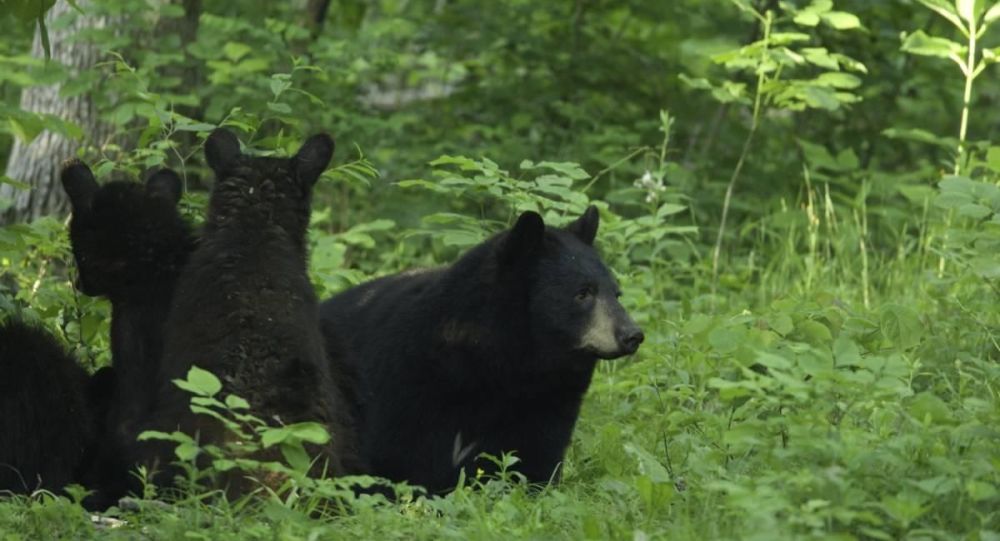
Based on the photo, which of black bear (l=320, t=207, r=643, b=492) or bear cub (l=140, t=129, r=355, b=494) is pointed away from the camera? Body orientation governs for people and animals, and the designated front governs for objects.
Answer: the bear cub

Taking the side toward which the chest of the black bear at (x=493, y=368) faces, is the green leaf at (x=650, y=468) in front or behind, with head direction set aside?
in front

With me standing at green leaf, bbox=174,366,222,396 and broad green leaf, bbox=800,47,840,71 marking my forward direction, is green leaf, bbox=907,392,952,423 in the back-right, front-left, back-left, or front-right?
front-right

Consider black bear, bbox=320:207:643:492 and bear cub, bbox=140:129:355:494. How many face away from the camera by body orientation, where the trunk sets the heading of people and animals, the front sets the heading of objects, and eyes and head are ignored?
1

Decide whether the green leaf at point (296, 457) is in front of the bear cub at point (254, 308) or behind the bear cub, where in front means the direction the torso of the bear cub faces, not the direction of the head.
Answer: behind

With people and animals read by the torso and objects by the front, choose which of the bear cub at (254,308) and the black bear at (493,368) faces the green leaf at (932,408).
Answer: the black bear

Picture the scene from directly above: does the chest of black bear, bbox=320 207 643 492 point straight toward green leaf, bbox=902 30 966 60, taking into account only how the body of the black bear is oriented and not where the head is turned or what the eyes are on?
no

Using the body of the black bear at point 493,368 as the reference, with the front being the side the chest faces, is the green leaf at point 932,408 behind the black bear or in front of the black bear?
in front

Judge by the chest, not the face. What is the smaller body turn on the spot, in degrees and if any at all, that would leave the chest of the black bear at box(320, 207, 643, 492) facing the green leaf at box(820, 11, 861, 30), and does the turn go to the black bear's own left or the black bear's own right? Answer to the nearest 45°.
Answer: approximately 90° to the black bear's own left

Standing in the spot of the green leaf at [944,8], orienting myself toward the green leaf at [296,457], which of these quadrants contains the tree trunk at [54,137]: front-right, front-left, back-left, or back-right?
front-right

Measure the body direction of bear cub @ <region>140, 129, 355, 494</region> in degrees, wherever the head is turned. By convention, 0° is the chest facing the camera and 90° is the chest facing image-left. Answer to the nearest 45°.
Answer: approximately 180°

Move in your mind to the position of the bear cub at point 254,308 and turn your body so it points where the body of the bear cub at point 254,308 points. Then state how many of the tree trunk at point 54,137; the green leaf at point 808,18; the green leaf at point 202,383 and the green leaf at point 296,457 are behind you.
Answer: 2

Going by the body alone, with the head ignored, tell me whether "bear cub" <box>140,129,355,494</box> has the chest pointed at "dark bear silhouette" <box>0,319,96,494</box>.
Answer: no

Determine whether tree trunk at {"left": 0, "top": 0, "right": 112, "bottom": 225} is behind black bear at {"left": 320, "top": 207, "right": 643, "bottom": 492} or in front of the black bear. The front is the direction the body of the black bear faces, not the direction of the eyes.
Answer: behind
